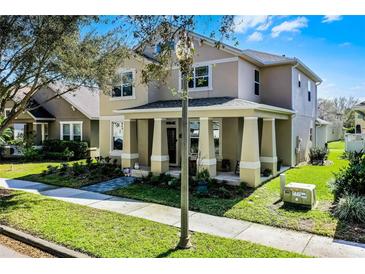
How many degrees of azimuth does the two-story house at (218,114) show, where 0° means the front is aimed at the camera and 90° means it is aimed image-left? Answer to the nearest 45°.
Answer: approximately 45°

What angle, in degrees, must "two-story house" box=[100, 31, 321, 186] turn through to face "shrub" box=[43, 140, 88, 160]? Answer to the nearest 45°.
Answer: approximately 90° to its right

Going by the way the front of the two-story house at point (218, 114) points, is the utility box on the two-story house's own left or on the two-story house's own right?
on the two-story house's own left

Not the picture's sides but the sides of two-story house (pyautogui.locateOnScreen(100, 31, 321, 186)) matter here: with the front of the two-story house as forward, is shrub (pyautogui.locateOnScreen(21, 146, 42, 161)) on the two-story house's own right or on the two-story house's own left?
on the two-story house's own right

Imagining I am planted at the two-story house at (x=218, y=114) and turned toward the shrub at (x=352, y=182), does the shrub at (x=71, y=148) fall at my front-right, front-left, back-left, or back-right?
back-right

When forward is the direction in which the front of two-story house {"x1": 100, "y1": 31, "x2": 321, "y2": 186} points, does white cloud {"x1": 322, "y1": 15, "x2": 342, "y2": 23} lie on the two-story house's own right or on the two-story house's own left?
on the two-story house's own left

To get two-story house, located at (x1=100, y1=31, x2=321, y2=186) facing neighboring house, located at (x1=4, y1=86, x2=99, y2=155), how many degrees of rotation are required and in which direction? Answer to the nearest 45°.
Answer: approximately 90° to its right

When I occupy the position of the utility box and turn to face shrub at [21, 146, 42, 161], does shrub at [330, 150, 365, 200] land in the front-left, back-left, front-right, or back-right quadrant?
back-right
